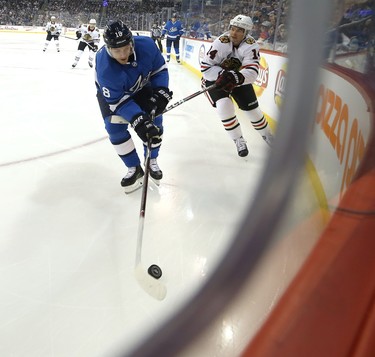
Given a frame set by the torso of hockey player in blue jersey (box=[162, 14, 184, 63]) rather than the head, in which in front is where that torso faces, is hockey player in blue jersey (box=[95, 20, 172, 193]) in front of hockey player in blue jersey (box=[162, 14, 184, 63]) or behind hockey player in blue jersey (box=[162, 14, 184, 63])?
in front

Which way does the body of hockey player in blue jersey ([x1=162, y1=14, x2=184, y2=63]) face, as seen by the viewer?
toward the camera

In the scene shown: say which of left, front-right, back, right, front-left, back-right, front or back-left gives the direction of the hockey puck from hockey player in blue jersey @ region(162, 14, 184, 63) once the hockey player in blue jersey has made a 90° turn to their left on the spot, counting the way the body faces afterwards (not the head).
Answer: right

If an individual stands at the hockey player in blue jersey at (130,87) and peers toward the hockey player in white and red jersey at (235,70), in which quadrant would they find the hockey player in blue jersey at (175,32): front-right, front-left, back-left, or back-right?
front-left

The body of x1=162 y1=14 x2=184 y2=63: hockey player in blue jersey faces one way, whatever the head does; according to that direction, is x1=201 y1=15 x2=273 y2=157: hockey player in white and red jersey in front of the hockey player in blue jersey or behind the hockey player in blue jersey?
in front

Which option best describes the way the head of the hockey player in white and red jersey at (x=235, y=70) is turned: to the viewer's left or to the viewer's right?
to the viewer's left
